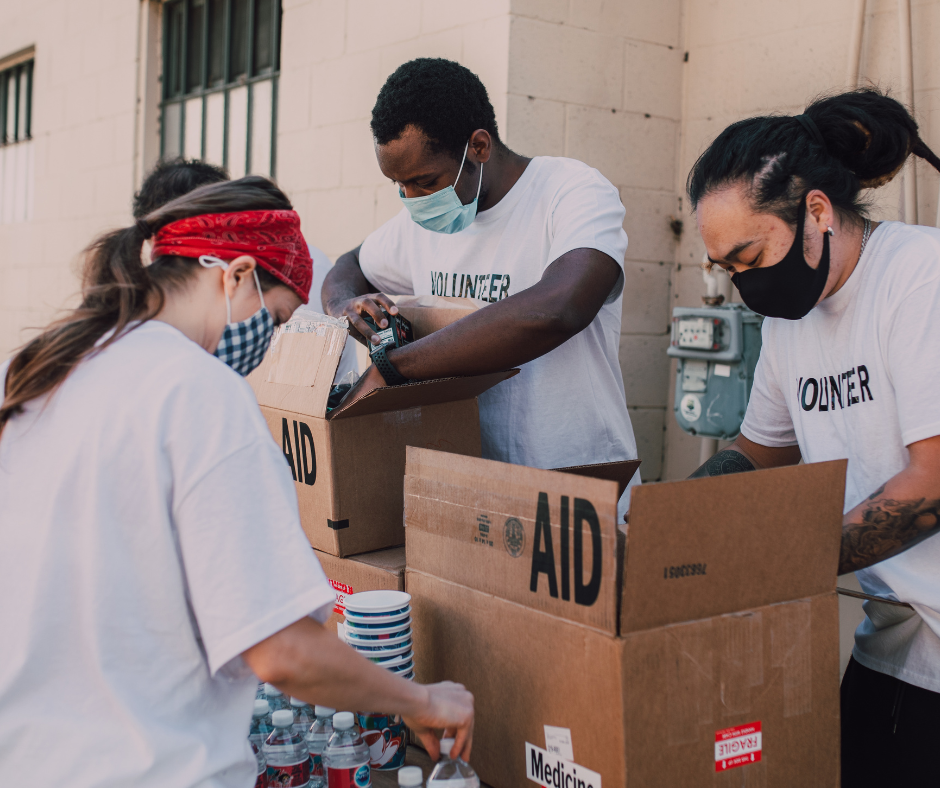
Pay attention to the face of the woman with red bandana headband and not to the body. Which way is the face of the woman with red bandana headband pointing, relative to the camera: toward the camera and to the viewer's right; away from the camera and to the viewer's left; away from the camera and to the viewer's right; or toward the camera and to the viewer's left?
away from the camera and to the viewer's right

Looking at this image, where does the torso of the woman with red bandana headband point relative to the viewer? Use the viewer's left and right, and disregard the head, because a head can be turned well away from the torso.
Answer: facing away from the viewer and to the right of the viewer

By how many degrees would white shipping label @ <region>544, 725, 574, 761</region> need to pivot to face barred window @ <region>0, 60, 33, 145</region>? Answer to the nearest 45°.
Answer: approximately 90° to its right

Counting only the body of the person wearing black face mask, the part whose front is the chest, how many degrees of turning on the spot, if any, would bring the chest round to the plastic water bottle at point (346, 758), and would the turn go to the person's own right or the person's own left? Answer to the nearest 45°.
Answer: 0° — they already face it

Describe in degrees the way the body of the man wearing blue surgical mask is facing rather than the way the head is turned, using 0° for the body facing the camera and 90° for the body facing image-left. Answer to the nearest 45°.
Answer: approximately 45°

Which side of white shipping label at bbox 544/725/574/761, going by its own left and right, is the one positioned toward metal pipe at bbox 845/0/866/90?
back

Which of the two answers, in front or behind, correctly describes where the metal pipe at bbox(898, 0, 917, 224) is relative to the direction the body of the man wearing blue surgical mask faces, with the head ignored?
behind
